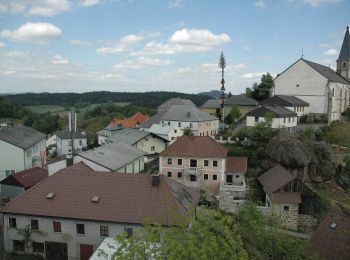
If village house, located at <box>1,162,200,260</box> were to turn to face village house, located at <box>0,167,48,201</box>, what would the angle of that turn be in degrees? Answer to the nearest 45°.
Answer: approximately 135° to its right

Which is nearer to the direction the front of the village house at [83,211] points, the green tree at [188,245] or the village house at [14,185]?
the green tree

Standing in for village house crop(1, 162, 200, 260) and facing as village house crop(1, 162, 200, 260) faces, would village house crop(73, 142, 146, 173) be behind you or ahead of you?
behind

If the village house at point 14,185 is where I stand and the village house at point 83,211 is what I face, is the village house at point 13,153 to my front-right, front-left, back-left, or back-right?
back-left

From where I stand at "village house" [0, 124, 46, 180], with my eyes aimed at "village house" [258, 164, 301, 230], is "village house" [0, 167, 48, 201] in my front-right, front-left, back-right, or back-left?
front-right

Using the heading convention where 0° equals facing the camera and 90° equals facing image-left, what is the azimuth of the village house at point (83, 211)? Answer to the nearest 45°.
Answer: approximately 0°

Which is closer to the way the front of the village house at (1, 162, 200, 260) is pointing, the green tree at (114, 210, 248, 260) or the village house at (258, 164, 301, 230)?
the green tree

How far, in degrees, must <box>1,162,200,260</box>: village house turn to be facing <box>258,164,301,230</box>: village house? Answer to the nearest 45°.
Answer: approximately 90° to its left

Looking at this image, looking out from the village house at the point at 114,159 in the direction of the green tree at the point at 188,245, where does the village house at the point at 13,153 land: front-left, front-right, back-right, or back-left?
back-right

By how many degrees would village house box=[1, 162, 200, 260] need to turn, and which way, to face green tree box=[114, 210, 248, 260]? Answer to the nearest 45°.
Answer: approximately 45° to its left

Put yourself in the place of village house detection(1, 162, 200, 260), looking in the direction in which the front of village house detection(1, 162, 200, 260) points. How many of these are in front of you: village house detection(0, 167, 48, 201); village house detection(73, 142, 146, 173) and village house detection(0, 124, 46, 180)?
0

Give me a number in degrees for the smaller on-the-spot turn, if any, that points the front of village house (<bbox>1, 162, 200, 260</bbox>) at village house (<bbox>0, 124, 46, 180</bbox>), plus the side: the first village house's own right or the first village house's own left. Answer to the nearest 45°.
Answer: approximately 135° to the first village house's own right

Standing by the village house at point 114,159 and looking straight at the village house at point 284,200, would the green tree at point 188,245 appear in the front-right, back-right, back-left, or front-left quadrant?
front-right
